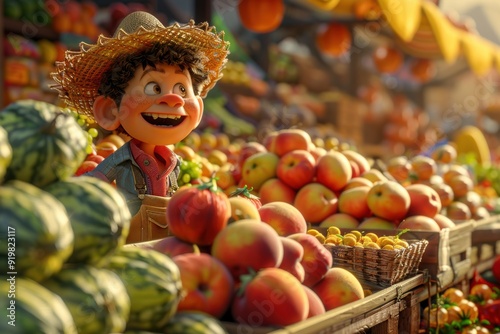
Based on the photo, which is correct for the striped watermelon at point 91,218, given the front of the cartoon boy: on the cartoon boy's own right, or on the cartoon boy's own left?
on the cartoon boy's own right

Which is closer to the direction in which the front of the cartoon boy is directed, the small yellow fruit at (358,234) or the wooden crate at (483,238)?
the small yellow fruit

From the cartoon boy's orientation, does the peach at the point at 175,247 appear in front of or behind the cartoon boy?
in front

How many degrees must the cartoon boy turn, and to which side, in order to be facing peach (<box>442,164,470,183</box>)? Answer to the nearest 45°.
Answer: approximately 90° to its left

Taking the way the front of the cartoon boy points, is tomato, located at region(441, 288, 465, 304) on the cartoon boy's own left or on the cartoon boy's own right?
on the cartoon boy's own left

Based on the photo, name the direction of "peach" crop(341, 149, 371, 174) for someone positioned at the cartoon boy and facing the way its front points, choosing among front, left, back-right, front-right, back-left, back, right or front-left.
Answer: left

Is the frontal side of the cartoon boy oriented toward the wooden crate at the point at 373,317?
yes

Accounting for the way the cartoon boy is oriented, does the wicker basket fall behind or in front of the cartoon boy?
in front

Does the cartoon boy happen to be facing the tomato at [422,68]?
no

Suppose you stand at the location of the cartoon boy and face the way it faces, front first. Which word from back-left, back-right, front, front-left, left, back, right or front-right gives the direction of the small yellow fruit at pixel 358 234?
front-left

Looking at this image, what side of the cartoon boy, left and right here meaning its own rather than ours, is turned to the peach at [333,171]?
left

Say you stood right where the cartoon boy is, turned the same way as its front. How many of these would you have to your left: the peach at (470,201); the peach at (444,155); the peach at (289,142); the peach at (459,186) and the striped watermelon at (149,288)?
4

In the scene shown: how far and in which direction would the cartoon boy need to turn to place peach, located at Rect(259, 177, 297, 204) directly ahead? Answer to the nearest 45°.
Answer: approximately 90° to its left

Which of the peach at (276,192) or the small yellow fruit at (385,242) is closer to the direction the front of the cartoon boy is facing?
the small yellow fruit

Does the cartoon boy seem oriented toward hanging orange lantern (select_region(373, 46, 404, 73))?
no

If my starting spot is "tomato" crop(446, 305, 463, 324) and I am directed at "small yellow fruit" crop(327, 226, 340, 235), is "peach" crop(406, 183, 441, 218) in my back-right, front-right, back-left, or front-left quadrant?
front-right

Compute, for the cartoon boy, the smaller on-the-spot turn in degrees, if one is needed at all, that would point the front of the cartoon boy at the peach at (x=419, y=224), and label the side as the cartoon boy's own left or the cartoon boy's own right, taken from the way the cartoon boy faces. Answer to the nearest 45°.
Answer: approximately 45° to the cartoon boy's own left

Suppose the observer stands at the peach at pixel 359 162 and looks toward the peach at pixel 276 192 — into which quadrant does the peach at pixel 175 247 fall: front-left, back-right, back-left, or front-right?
front-left

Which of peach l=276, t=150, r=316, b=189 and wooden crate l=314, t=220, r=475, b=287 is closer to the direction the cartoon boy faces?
the wooden crate
